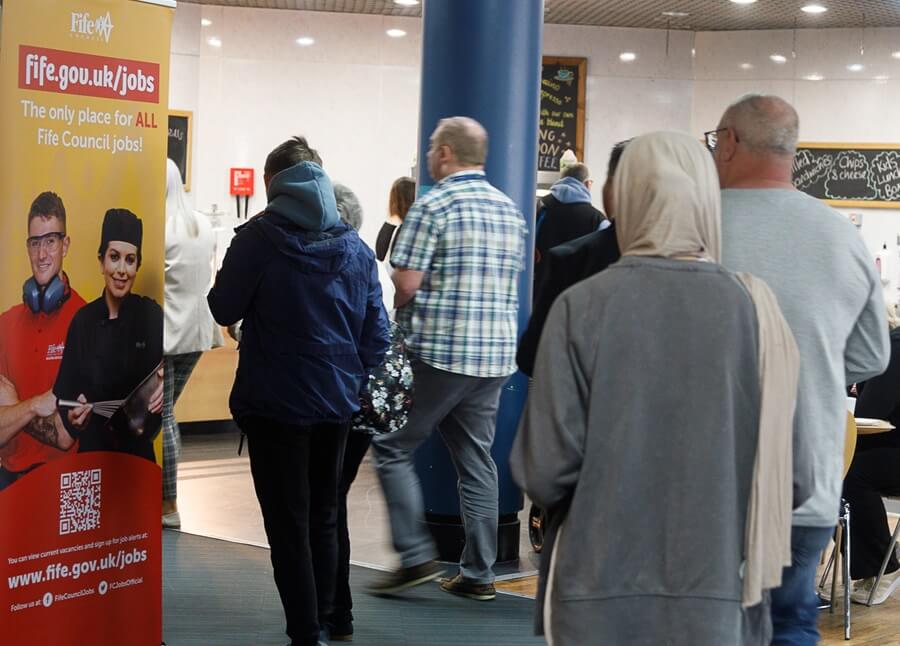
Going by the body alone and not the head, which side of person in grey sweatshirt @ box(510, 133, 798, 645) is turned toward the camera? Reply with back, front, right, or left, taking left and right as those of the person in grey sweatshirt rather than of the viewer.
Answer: back

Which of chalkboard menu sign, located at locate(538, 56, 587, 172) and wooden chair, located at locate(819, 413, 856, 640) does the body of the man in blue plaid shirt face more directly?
the chalkboard menu sign

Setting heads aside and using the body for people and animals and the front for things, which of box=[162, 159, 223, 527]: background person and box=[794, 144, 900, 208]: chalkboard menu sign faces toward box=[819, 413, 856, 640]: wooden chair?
the chalkboard menu sign

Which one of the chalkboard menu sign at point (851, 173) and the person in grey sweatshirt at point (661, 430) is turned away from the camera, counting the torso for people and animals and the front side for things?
the person in grey sweatshirt

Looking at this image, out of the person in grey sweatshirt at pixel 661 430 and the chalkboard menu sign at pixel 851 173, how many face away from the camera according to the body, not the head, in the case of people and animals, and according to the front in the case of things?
1

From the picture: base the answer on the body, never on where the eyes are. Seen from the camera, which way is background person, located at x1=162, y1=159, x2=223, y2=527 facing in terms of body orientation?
away from the camera

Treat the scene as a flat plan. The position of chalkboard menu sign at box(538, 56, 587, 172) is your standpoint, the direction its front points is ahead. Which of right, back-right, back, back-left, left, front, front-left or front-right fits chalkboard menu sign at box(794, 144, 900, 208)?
left

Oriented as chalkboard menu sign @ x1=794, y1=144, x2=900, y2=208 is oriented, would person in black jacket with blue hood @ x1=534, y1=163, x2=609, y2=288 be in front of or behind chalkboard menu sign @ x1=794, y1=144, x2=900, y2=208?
in front

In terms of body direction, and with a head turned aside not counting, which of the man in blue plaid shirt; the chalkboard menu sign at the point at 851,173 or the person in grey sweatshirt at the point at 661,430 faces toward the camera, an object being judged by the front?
the chalkboard menu sign

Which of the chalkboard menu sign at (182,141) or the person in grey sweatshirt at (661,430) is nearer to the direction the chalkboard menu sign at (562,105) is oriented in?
the person in grey sweatshirt

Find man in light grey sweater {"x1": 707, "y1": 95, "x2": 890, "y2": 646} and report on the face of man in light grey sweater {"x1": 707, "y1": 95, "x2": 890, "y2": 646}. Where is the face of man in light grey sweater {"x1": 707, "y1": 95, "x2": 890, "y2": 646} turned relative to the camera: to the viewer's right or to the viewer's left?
to the viewer's left

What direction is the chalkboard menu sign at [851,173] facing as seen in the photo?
toward the camera

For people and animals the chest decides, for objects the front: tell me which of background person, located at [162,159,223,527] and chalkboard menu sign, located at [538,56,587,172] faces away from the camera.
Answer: the background person

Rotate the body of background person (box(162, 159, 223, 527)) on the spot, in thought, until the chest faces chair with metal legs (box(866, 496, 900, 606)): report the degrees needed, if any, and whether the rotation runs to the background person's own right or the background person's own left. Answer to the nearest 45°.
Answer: approximately 90° to the background person's own right

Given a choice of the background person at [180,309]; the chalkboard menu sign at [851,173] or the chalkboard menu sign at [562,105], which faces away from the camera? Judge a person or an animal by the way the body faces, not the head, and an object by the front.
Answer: the background person

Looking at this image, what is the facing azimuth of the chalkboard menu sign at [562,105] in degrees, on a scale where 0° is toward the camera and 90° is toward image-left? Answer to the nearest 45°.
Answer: approximately 0°

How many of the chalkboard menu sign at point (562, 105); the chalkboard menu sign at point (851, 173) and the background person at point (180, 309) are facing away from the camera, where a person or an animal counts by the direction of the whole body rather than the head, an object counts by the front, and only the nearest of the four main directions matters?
1

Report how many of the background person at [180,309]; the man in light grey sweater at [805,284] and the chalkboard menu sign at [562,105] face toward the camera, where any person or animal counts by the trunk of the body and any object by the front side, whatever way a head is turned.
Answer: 1

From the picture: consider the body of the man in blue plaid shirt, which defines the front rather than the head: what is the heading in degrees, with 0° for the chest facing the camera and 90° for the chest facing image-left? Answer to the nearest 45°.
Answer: approximately 135°

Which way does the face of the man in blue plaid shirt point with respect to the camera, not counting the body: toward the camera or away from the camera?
away from the camera
